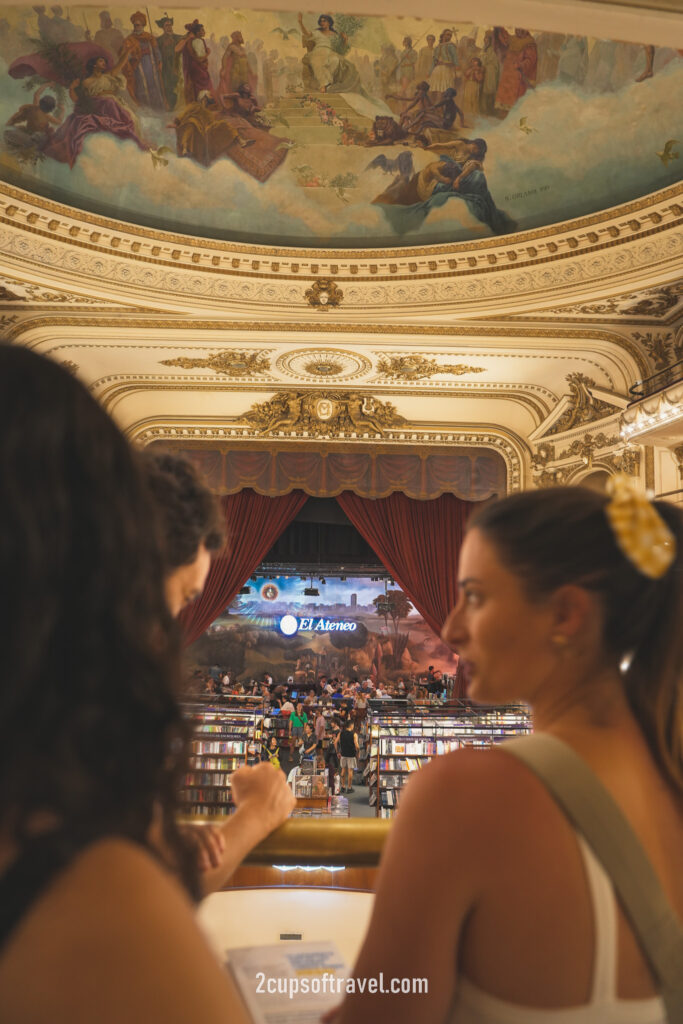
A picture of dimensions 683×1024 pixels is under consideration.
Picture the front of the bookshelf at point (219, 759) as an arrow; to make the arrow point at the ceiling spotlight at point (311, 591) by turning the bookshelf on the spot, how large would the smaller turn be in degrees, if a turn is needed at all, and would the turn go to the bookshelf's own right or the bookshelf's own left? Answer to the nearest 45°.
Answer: approximately 180°

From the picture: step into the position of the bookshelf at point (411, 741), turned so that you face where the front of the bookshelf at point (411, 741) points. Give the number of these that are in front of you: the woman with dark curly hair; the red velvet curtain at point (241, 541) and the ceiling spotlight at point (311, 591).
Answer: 1

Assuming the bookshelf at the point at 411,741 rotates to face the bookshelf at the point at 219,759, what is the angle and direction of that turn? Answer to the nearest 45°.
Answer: approximately 90° to its right

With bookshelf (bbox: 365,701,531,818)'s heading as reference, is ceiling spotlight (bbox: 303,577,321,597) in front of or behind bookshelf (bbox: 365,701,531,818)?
behind

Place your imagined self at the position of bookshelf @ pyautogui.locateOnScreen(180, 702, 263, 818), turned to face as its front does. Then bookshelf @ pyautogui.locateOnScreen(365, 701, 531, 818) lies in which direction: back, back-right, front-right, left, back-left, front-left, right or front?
left

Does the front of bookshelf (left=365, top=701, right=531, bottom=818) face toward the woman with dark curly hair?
yes

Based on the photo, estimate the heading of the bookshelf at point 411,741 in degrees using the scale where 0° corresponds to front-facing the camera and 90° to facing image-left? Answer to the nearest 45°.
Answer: approximately 0°

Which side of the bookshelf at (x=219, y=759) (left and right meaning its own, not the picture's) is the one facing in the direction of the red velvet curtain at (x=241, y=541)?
back

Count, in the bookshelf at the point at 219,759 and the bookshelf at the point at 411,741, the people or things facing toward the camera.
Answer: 2
